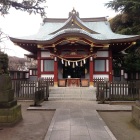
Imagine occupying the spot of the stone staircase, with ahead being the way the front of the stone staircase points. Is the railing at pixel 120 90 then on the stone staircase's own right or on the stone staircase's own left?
on the stone staircase's own left

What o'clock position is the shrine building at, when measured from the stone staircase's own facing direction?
The shrine building is roughly at 6 o'clock from the stone staircase.

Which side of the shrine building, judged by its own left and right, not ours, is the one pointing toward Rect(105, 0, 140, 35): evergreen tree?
left

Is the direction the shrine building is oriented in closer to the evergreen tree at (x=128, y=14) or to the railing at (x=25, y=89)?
the railing

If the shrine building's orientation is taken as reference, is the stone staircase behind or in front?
in front

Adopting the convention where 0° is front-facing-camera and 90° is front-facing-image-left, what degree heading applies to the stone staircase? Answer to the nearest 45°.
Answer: approximately 0°

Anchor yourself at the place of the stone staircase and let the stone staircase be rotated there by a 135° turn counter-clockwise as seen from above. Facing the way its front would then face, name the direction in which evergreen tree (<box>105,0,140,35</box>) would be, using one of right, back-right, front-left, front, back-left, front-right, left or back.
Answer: front

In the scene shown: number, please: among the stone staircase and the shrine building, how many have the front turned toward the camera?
2

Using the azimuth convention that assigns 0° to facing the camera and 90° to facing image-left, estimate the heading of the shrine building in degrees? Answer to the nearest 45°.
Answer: approximately 0°

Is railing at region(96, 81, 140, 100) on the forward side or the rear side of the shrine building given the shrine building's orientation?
on the forward side
